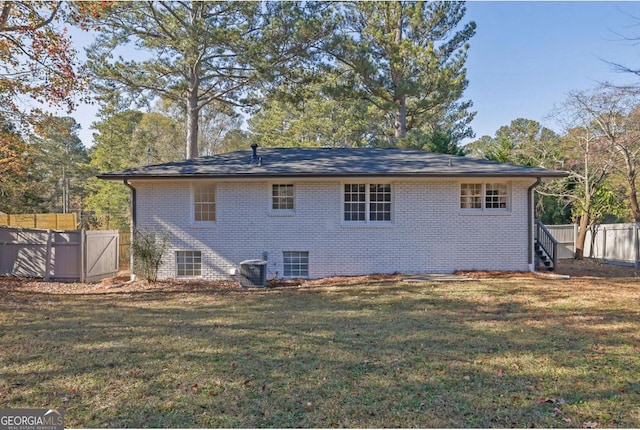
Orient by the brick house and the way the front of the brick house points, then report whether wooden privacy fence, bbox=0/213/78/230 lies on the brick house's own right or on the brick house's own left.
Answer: on the brick house's own left

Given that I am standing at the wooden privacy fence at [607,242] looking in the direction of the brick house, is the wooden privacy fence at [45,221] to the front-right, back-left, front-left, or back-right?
front-right

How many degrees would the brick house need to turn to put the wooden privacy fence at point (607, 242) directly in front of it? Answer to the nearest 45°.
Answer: approximately 45° to its right

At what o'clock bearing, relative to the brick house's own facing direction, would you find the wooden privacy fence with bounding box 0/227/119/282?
The wooden privacy fence is roughly at 9 o'clock from the brick house.

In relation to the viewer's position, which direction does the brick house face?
facing away from the viewer
